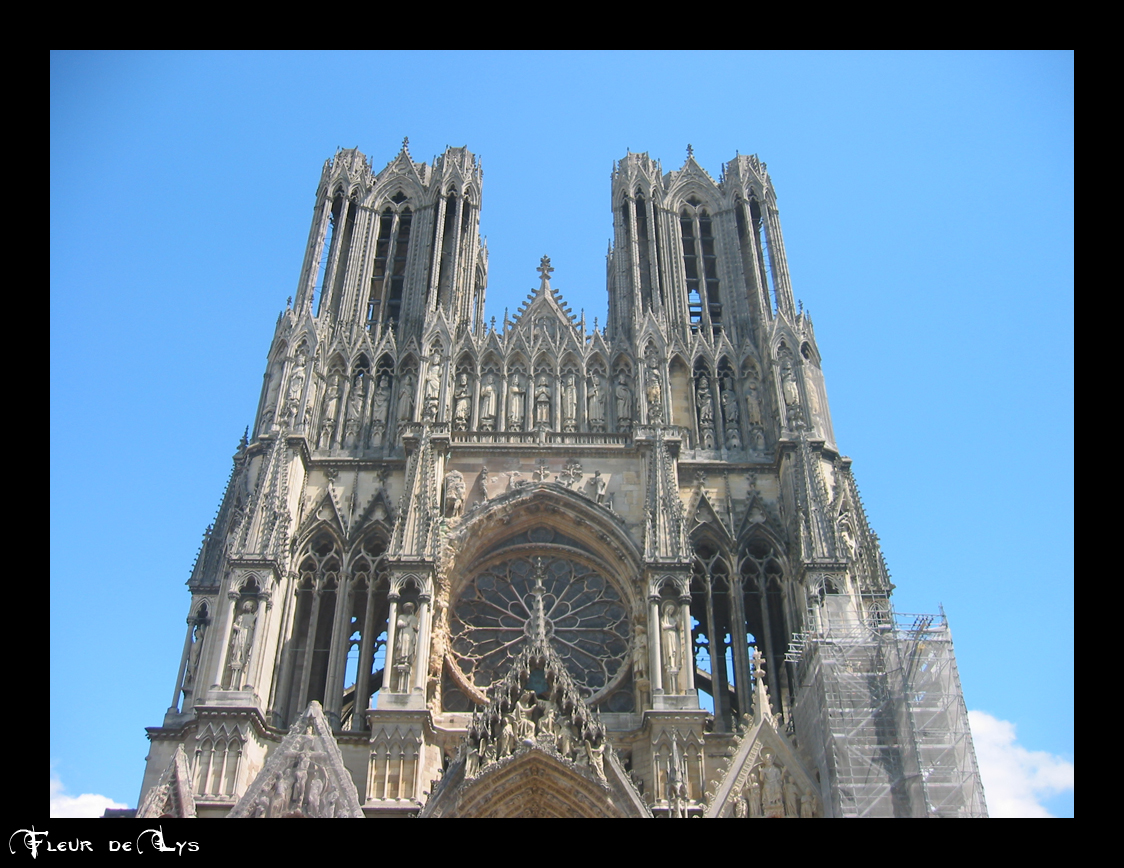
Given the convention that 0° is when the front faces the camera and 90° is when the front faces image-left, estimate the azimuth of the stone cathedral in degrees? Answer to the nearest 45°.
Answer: approximately 0°
